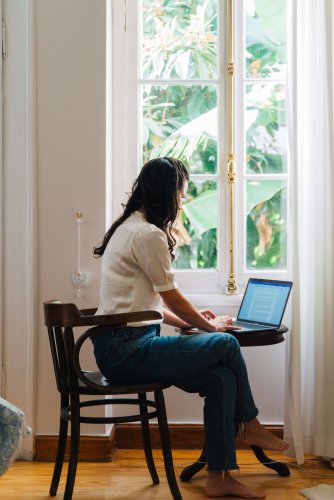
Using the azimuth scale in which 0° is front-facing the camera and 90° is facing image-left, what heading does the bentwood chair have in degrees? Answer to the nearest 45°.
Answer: approximately 270°

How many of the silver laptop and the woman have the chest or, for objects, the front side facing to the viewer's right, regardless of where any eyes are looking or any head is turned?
1

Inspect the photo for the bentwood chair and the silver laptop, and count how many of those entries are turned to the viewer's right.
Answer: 1

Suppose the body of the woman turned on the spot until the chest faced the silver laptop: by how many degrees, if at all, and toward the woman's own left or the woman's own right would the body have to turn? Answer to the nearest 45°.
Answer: approximately 45° to the woman's own left

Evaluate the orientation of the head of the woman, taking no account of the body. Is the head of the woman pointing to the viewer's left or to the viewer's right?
to the viewer's right

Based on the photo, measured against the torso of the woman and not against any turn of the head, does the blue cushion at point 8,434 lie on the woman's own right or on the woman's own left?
on the woman's own right

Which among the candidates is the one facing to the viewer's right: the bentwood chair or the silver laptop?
the bentwood chair

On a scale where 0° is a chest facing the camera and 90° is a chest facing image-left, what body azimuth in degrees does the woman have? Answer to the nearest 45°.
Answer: approximately 270°

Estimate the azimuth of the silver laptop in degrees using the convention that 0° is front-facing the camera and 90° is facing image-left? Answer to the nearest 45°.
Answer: approximately 45°
